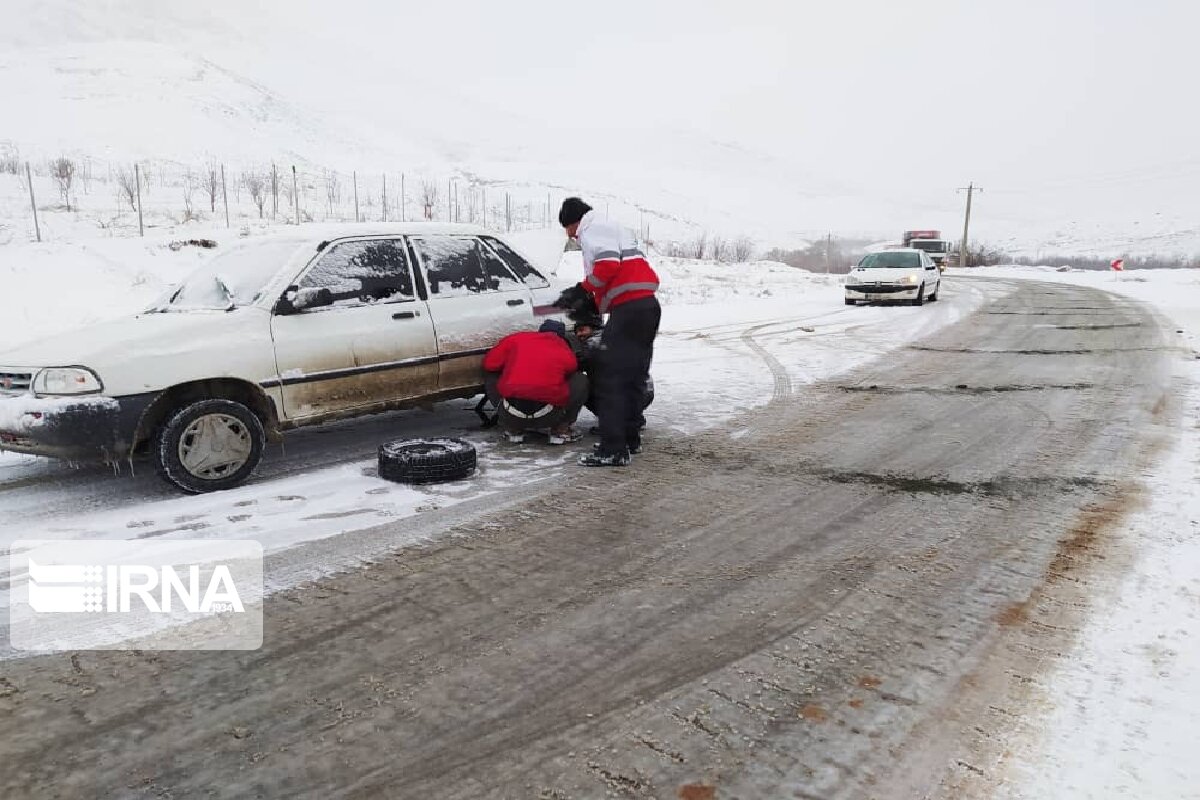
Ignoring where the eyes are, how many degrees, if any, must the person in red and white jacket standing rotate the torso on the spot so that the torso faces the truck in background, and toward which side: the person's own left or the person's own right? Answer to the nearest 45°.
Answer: approximately 135° to the person's own right

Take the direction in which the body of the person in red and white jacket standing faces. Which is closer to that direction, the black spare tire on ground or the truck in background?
the black spare tire on ground

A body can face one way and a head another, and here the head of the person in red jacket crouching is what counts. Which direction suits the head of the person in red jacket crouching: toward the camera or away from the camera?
away from the camera

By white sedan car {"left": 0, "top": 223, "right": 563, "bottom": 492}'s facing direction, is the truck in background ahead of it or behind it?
behind

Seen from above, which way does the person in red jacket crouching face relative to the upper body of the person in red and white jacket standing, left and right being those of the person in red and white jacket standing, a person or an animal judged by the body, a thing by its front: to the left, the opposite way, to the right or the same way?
to the right

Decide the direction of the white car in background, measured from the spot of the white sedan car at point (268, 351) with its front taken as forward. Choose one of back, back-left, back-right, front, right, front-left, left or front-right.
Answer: back

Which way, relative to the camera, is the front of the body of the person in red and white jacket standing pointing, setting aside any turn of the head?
to the viewer's left

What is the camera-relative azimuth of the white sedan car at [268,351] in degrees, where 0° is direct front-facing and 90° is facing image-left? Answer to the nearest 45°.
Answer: approximately 45°

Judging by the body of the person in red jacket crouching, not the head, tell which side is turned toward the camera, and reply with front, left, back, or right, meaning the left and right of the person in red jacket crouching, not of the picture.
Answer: back

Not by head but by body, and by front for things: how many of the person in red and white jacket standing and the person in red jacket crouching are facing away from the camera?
1
